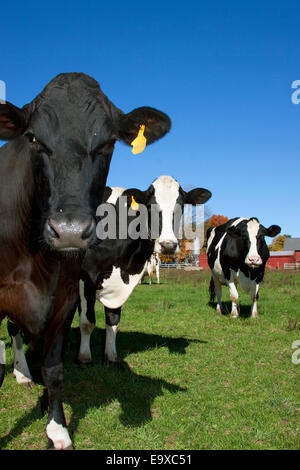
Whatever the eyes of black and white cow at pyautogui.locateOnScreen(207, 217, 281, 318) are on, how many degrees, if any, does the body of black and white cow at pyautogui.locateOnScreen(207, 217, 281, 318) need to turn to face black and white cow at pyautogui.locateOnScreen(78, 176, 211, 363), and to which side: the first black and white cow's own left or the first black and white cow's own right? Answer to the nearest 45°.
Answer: approximately 45° to the first black and white cow's own right

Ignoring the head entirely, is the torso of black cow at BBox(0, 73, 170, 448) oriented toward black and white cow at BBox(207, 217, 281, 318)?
no

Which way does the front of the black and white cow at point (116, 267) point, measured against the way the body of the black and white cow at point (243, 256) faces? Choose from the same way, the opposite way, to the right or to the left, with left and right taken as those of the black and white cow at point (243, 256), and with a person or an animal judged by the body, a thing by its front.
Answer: the same way

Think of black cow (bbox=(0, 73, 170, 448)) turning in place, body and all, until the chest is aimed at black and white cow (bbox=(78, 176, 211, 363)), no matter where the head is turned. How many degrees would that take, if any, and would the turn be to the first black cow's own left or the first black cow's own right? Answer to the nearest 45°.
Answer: approximately 135° to the first black cow's own left

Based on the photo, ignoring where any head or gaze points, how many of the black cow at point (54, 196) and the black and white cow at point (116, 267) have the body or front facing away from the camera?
0

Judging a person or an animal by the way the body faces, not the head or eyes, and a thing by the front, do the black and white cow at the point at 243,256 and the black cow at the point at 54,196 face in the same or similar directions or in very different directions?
same or similar directions

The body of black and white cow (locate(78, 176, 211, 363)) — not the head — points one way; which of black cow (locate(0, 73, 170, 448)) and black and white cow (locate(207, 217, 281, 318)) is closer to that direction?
the black cow

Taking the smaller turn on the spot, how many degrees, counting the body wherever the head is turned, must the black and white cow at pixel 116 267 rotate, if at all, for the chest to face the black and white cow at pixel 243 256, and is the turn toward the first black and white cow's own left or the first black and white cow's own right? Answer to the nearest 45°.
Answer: approximately 90° to the first black and white cow's own left

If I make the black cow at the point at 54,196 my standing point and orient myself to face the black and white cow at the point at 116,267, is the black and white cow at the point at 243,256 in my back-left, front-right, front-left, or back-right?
front-right

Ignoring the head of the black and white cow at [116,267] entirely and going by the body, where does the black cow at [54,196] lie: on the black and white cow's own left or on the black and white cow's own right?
on the black and white cow's own right

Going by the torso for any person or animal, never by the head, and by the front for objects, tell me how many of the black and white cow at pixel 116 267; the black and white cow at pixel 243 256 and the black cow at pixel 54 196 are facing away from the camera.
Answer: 0

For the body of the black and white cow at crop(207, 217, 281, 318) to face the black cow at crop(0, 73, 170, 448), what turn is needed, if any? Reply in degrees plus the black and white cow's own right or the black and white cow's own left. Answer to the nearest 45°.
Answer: approximately 45° to the black and white cow's own right

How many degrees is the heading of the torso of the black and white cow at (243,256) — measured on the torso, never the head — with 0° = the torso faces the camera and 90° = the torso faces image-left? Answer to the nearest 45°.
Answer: approximately 315°

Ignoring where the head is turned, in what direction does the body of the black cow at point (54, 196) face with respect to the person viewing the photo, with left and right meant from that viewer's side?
facing the viewer and to the right of the viewer

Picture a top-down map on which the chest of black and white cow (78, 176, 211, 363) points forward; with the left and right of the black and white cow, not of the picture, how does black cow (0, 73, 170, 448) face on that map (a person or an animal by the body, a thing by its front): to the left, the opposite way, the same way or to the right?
the same way
